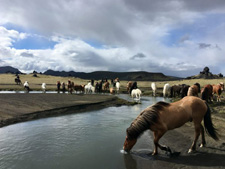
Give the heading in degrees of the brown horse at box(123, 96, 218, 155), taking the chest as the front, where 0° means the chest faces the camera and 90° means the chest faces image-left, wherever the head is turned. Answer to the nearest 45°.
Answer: approximately 90°

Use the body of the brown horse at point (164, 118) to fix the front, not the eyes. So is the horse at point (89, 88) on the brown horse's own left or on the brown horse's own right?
on the brown horse's own right
